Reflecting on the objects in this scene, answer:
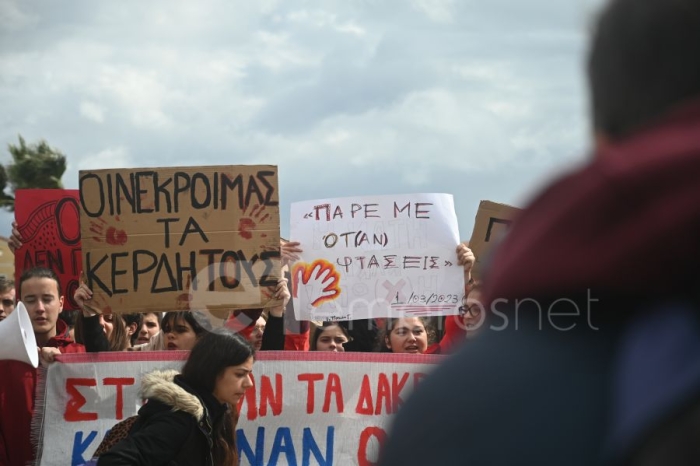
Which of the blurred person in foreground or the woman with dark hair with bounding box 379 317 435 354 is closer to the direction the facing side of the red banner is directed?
the blurred person in foreground

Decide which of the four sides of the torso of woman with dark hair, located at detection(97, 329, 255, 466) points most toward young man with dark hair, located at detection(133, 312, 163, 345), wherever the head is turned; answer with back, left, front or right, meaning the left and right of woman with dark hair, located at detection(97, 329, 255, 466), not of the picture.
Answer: left

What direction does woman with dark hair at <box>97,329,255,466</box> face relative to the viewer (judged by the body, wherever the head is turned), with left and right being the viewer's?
facing to the right of the viewer

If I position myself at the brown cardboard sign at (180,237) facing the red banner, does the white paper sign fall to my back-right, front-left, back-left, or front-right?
back-right

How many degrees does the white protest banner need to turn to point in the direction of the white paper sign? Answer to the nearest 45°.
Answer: approximately 135° to its left

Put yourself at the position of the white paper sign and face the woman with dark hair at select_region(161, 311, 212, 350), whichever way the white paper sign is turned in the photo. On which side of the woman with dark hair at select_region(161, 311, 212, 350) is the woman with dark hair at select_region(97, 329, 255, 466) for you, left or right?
left

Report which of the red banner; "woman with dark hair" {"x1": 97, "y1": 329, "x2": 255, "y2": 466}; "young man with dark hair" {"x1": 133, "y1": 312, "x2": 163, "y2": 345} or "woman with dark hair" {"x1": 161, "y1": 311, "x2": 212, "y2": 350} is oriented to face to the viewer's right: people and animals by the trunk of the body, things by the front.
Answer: "woman with dark hair" {"x1": 97, "y1": 329, "x2": 255, "y2": 466}
